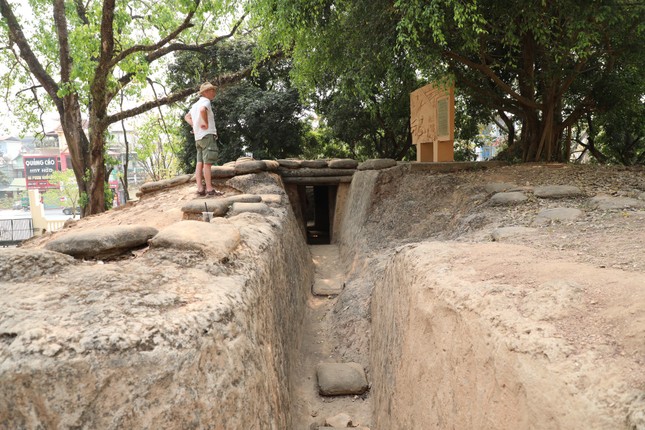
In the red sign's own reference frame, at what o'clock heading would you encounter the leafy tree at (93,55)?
The leafy tree is roughly at 12 o'clock from the red sign.

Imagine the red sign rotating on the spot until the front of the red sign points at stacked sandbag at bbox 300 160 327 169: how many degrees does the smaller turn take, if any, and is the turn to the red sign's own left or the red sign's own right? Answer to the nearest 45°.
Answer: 0° — it already faces it

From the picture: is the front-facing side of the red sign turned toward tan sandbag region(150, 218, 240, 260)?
yes

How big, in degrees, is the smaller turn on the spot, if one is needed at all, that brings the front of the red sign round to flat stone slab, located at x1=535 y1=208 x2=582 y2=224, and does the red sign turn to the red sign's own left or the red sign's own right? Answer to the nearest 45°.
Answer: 0° — it already faces it

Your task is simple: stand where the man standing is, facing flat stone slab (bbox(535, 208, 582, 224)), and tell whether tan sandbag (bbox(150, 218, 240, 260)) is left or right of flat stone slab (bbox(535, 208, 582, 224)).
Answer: right

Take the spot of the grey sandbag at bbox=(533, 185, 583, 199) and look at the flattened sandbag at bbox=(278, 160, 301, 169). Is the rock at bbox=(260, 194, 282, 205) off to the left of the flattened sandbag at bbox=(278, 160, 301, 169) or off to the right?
left

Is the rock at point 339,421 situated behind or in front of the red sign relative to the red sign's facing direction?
in front

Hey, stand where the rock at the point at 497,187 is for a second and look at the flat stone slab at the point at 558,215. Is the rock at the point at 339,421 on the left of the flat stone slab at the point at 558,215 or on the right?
right

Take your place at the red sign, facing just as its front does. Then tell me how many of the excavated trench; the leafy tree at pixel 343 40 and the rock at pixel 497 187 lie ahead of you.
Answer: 3

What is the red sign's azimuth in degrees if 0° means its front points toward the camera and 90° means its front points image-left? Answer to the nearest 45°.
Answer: approximately 0°

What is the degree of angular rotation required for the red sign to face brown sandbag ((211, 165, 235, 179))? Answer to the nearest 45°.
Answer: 0° — it already faces it

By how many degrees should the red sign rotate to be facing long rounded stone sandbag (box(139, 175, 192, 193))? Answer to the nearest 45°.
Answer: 0° — it already faces it

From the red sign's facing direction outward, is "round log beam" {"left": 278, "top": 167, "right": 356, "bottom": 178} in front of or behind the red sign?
in front

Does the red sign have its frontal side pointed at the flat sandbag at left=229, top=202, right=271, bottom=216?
yes
